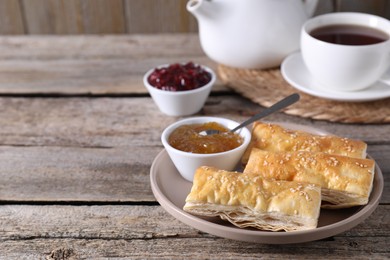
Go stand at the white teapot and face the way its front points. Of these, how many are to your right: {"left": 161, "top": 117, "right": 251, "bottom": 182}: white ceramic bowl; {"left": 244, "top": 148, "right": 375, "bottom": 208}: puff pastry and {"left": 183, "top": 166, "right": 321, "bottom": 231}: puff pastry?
0

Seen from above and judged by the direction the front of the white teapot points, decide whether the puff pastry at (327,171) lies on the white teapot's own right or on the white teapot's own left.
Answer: on the white teapot's own left

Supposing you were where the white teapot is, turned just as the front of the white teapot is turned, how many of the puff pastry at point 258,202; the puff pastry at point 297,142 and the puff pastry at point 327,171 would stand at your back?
0

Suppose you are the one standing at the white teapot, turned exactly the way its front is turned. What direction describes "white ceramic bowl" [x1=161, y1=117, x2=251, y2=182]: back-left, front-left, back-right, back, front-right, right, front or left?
front-left

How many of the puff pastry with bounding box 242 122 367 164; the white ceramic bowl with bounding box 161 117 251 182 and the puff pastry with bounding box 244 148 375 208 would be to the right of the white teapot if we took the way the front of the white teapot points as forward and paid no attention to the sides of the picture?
0

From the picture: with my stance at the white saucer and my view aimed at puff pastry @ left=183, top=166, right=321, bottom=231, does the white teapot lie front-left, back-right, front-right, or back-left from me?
back-right

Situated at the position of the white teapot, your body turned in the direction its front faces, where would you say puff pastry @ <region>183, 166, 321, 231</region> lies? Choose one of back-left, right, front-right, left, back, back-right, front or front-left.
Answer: front-left

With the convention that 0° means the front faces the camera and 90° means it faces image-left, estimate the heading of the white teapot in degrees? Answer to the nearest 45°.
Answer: approximately 45°

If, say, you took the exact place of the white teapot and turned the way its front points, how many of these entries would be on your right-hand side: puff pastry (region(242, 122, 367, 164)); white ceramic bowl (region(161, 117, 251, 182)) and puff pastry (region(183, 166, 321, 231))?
0
